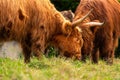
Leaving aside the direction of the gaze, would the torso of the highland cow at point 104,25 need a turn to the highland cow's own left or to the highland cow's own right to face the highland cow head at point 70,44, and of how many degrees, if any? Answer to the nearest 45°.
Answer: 0° — it already faces it

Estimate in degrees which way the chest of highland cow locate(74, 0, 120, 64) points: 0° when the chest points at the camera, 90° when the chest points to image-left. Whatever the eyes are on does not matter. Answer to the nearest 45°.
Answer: approximately 45°

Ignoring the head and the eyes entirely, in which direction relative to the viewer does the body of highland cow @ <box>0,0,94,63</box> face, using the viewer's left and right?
facing to the right of the viewer

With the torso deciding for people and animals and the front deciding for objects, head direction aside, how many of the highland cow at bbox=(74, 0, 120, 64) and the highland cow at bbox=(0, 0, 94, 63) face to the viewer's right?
1

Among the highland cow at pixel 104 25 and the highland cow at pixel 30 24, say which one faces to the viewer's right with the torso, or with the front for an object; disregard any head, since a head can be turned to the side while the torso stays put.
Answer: the highland cow at pixel 30 24

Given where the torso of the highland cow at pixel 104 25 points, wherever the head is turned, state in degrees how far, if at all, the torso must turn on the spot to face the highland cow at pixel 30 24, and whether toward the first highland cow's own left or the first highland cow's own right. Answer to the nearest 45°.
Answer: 0° — it already faces it
